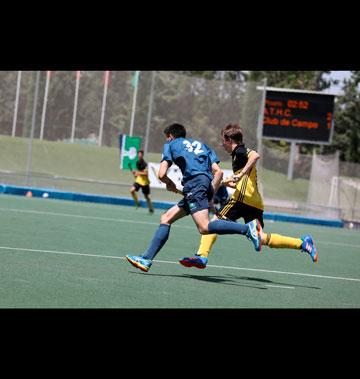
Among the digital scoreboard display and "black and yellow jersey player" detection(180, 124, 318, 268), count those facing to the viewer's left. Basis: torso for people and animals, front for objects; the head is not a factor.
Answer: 1

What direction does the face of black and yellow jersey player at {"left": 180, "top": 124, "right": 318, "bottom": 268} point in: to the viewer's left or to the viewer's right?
to the viewer's left

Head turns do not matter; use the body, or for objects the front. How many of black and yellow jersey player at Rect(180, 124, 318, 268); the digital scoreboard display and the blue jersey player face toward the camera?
1

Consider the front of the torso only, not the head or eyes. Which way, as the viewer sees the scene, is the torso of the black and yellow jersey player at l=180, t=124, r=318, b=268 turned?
to the viewer's left

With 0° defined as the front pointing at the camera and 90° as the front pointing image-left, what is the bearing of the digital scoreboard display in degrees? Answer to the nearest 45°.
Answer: approximately 0°

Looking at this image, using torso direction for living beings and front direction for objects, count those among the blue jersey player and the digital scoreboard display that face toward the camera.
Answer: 1

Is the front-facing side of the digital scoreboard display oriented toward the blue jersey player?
yes
